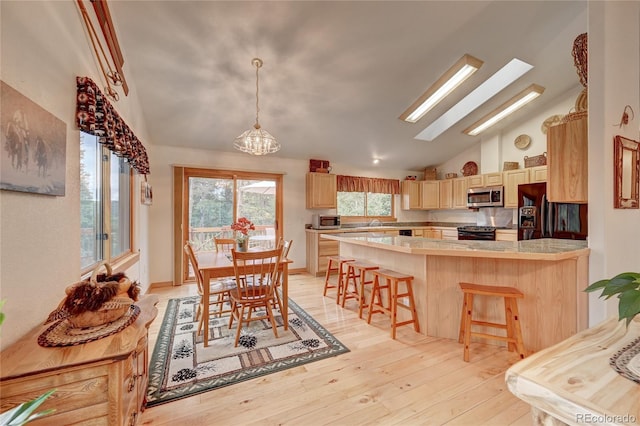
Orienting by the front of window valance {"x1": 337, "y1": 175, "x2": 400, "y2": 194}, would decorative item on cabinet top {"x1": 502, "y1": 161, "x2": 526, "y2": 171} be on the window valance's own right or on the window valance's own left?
on the window valance's own left

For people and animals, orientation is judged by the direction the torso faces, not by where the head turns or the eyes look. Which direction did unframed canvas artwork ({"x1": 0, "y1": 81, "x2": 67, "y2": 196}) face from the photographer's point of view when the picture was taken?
facing the viewer and to the right of the viewer

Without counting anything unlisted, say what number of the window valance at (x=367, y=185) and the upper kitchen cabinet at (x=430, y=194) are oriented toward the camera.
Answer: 2

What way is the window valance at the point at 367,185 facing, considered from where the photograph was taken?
facing the viewer

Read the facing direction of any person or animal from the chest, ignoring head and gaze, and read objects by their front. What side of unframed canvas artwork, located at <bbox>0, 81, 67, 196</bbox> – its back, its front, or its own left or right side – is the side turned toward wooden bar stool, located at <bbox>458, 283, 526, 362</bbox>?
front

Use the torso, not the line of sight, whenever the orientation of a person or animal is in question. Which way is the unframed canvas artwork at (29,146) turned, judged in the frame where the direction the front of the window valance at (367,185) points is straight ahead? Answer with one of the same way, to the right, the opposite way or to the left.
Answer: to the left

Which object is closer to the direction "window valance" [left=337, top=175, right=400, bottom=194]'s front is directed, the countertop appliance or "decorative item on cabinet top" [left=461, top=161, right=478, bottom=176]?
the countertop appliance

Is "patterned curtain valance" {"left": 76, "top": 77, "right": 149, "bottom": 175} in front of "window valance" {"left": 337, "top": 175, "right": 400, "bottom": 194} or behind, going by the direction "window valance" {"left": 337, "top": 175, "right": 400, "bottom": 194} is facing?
in front

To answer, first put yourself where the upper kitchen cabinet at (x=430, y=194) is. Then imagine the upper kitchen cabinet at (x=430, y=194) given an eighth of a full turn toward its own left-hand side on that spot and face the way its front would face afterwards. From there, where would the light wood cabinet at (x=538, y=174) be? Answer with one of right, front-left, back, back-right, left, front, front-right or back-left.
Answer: front

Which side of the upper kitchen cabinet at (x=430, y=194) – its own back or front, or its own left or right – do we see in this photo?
front
